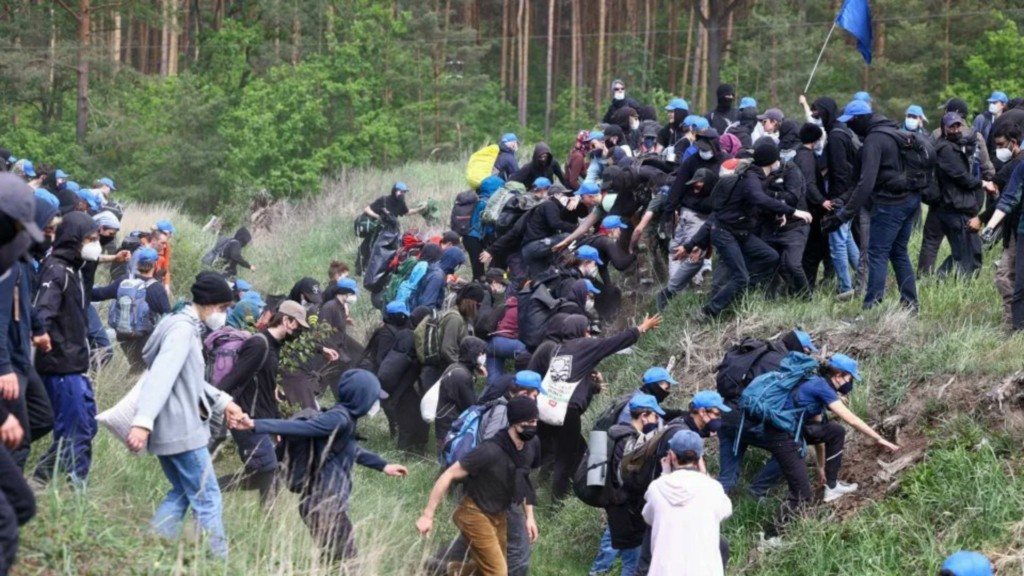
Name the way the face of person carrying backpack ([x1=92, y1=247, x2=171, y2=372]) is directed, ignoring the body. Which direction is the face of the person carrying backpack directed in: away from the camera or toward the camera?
away from the camera

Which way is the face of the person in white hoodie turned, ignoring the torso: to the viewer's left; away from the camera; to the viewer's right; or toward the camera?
away from the camera

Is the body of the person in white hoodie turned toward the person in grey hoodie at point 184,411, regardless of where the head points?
no

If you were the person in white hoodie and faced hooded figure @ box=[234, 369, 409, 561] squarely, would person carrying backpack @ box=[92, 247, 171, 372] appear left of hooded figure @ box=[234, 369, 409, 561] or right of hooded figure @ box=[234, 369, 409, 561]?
right

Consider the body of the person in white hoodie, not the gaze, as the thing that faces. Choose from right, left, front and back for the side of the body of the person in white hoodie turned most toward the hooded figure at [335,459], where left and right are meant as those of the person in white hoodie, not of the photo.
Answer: left

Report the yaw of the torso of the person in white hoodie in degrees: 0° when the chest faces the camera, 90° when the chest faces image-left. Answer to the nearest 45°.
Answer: approximately 180°

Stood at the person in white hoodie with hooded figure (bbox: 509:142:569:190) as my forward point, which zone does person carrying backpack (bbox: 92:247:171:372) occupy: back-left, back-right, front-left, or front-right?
front-left

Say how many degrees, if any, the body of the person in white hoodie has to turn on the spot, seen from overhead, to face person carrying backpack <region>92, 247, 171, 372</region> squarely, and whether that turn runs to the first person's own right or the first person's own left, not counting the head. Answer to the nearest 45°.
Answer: approximately 45° to the first person's own left

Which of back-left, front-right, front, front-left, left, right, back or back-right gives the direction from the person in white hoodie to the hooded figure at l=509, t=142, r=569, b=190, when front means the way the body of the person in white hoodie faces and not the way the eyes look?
front

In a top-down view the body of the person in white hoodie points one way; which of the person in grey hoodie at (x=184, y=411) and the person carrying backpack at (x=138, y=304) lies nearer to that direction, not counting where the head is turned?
the person carrying backpack

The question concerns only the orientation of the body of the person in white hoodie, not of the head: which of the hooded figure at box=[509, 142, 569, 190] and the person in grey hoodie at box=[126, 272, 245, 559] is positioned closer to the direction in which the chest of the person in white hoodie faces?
the hooded figure
